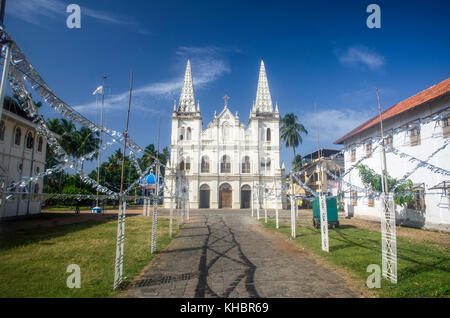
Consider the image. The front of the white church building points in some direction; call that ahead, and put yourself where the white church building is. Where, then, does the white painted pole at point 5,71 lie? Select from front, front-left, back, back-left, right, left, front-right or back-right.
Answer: front

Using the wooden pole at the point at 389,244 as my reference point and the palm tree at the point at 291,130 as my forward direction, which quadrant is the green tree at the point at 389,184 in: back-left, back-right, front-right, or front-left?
front-right

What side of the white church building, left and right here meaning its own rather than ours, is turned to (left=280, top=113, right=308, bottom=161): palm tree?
left

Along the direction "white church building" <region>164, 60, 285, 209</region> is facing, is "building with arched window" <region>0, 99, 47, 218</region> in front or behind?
in front

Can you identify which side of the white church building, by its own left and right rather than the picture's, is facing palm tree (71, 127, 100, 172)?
right

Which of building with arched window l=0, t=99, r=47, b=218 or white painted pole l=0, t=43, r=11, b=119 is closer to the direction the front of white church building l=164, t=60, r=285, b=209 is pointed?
the white painted pole

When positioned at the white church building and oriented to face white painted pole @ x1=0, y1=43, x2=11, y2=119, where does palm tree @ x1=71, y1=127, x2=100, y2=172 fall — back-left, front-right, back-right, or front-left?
front-right

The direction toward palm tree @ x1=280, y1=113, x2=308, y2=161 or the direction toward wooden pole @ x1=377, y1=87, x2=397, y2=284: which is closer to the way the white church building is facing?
the wooden pole

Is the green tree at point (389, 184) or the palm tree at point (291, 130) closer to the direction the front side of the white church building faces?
the green tree

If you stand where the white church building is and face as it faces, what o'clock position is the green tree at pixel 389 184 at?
The green tree is roughly at 11 o'clock from the white church building.

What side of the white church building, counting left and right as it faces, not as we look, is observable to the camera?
front

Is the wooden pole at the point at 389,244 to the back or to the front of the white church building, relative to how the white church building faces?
to the front
